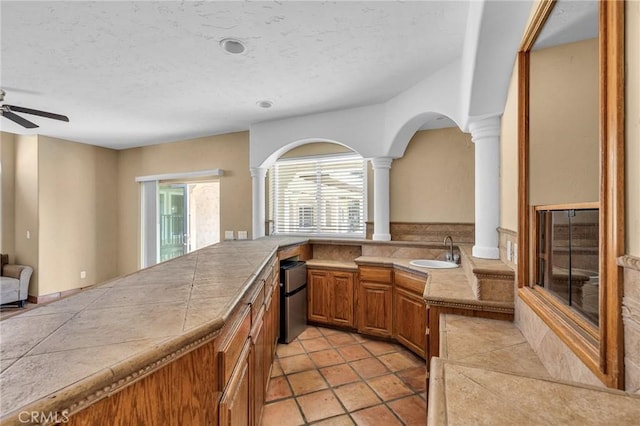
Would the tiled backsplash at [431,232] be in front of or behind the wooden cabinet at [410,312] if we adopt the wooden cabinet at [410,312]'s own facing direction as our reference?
behind

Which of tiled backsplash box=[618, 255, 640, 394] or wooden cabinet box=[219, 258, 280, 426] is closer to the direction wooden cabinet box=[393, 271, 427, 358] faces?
the wooden cabinet

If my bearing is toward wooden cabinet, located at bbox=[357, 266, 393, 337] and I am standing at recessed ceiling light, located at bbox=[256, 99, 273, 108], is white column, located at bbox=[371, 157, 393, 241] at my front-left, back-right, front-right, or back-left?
front-left

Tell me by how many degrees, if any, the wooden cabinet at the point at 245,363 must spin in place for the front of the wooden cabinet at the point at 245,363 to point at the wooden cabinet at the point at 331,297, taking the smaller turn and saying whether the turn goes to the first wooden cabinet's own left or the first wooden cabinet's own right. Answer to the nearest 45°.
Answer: approximately 45° to the first wooden cabinet's own left

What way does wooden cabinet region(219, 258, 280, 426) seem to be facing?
to the viewer's right

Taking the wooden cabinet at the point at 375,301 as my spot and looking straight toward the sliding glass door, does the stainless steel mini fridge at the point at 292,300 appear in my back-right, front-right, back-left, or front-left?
front-left

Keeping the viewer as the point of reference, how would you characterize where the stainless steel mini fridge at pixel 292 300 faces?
facing the viewer and to the right of the viewer

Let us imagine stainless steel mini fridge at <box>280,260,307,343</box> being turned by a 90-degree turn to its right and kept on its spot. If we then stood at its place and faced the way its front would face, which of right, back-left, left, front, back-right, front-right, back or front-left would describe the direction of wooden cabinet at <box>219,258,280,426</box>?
front-left

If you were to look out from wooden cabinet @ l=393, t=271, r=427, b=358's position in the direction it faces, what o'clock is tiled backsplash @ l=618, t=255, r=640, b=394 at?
The tiled backsplash is roughly at 10 o'clock from the wooden cabinet.

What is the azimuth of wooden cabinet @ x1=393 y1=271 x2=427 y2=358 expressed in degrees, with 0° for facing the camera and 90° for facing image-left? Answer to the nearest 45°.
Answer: approximately 45°

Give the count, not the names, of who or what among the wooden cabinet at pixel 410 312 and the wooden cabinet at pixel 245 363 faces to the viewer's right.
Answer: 1

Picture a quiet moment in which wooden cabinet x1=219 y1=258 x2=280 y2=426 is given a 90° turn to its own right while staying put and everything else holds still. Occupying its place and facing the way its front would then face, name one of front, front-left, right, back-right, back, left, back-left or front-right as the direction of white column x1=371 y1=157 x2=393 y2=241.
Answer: back-left

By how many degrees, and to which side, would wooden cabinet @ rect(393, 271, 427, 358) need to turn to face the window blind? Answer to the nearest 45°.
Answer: approximately 90° to its right
